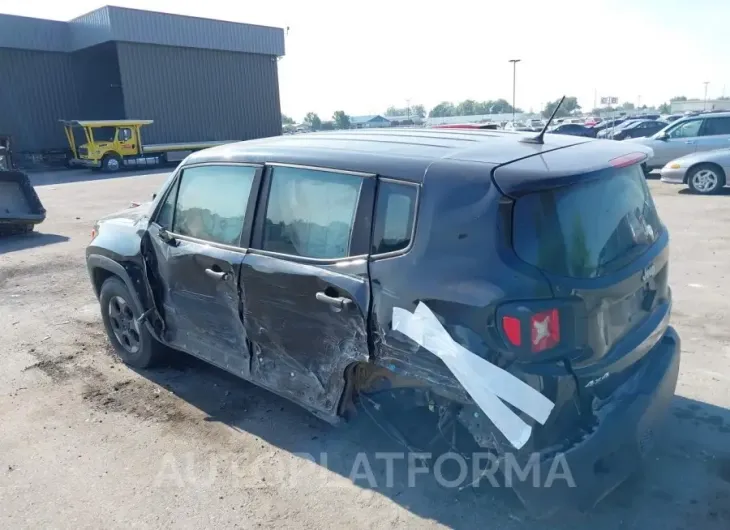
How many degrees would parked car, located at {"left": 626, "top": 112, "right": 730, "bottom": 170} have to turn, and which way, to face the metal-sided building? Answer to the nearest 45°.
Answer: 0° — it already faces it

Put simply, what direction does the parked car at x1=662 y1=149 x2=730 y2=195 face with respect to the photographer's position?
facing to the left of the viewer

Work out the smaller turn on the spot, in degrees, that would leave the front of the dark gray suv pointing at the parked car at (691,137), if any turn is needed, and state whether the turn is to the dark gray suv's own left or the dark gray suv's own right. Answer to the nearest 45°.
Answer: approximately 90° to the dark gray suv's own right

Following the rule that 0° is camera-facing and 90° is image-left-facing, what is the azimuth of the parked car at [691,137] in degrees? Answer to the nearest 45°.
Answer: approximately 90°

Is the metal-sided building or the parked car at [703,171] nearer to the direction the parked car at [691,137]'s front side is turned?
the metal-sided building

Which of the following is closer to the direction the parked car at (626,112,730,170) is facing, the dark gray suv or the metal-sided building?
the metal-sided building

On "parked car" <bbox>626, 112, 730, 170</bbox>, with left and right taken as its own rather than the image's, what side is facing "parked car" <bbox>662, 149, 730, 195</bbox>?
left

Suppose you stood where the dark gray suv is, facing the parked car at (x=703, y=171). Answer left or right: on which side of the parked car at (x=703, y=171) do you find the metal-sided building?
left

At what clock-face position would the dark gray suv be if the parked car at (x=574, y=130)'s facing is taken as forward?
The dark gray suv is roughly at 9 o'clock from the parked car.

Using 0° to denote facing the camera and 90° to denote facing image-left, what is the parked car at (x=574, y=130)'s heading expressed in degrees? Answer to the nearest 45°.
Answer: approximately 90°
